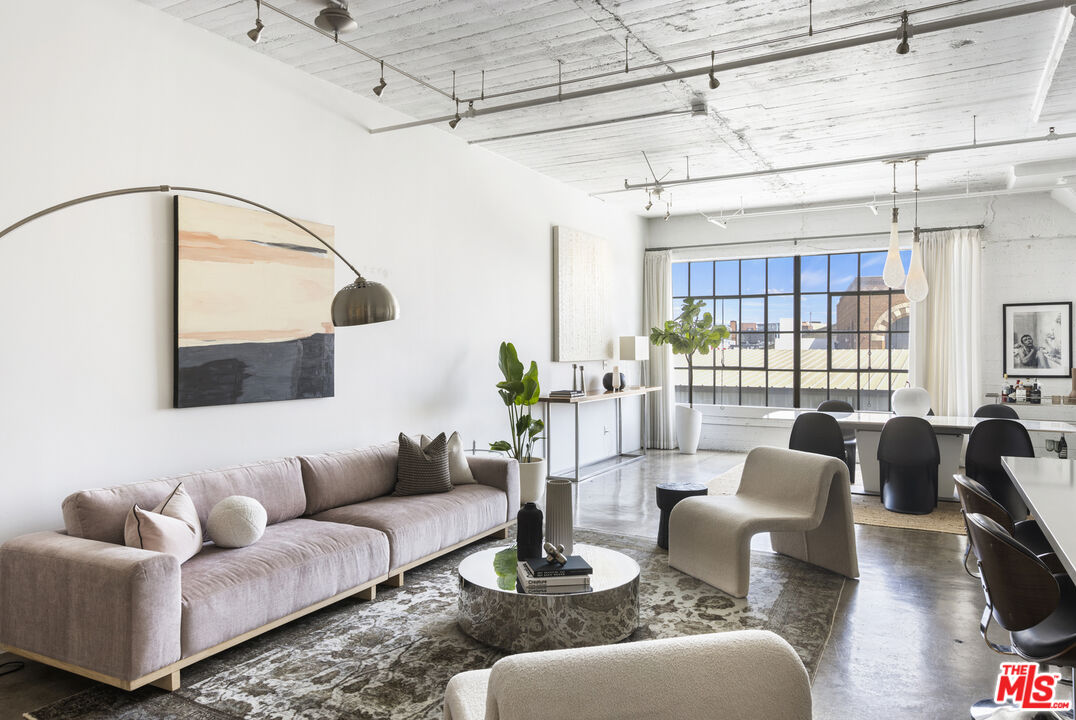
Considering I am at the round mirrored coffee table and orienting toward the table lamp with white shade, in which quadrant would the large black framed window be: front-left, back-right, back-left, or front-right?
front-right

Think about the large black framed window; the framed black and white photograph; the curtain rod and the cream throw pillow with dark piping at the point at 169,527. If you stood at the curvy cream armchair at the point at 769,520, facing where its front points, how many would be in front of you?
1

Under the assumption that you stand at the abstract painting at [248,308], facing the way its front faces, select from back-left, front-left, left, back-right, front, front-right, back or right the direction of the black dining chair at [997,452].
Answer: front-left

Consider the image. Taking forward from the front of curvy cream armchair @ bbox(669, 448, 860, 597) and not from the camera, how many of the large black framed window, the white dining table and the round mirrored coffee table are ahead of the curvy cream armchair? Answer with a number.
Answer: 1

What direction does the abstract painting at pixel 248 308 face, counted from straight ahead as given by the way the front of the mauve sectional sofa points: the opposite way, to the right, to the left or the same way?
the same way

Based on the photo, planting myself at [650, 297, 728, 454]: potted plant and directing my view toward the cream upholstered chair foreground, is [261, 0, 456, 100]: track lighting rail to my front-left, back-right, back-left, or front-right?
front-right

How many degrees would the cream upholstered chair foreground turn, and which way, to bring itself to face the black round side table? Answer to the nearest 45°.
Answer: approximately 45° to its right

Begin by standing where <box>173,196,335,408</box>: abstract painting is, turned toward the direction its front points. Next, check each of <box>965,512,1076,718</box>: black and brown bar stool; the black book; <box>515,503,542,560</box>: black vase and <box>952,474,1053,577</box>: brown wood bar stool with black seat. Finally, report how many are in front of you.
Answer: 4

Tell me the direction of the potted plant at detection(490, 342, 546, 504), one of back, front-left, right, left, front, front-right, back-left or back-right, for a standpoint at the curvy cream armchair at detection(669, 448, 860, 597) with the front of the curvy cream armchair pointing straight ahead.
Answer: right

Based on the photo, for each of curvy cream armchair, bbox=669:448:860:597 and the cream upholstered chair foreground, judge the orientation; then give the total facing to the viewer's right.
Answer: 0

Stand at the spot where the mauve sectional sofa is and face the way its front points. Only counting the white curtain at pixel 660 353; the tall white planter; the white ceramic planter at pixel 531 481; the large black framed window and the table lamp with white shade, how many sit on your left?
5

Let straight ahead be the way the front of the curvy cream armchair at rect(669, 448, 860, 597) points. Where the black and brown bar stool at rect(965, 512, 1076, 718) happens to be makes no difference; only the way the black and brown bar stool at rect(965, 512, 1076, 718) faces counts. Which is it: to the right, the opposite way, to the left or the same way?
the opposite way

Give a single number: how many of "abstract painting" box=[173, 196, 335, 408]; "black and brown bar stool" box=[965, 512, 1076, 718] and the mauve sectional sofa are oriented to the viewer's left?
0

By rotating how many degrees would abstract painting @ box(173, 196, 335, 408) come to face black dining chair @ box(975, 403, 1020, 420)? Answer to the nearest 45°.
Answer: approximately 45° to its left

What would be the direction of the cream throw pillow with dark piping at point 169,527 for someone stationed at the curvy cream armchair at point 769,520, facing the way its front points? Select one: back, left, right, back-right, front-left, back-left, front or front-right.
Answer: front

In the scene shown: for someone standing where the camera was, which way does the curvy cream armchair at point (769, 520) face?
facing the viewer and to the left of the viewer

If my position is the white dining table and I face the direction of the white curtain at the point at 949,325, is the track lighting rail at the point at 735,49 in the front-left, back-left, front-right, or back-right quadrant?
back-left
